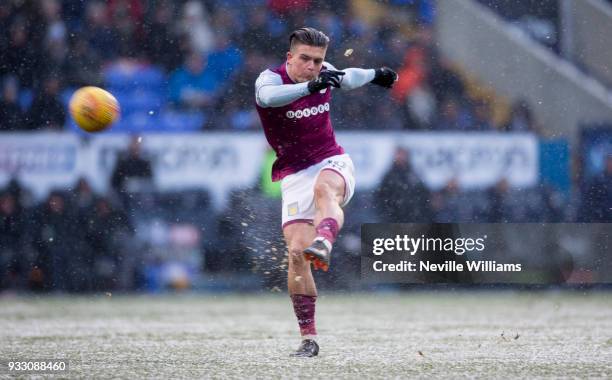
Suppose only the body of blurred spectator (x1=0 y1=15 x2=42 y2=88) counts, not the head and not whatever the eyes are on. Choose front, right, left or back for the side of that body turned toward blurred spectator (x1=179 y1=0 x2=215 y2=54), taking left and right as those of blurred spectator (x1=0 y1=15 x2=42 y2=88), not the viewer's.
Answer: left

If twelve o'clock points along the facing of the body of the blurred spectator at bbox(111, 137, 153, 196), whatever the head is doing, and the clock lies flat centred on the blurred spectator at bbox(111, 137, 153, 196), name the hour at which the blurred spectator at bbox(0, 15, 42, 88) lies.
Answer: the blurred spectator at bbox(0, 15, 42, 88) is roughly at 4 o'clock from the blurred spectator at bbox(111, 137, 153, 196).

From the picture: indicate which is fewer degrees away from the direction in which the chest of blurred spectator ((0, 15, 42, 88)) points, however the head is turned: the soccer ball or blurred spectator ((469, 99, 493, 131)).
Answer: the soccer ball

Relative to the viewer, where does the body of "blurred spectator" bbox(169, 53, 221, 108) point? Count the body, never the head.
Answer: toward the camera

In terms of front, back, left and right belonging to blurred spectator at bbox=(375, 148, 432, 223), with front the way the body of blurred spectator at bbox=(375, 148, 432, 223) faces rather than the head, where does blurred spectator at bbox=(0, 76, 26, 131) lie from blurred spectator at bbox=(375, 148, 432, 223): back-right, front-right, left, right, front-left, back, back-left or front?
right

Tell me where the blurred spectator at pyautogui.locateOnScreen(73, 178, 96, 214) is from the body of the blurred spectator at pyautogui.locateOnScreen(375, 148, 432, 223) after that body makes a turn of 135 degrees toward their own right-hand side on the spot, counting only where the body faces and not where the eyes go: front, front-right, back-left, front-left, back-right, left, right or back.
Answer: front-left

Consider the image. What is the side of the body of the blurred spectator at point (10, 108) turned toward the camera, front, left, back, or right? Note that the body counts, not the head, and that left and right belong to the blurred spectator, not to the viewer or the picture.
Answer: front

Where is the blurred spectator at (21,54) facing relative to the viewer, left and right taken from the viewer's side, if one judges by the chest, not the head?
facing the viewer

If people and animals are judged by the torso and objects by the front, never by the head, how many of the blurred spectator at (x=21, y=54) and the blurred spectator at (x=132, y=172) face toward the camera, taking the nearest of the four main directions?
2
